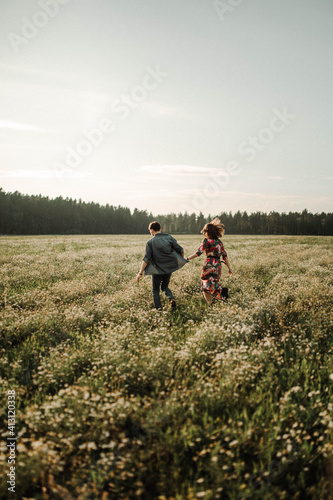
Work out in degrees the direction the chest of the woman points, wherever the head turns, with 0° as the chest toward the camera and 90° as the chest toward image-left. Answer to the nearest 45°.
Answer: approximately 135°

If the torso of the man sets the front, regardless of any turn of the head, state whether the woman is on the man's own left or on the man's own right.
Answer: on the man's own right

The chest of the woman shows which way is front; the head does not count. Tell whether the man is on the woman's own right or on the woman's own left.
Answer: on the woman's own left

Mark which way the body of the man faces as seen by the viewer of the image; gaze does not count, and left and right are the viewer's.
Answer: facing away from the viewer and to the left of the viewer
